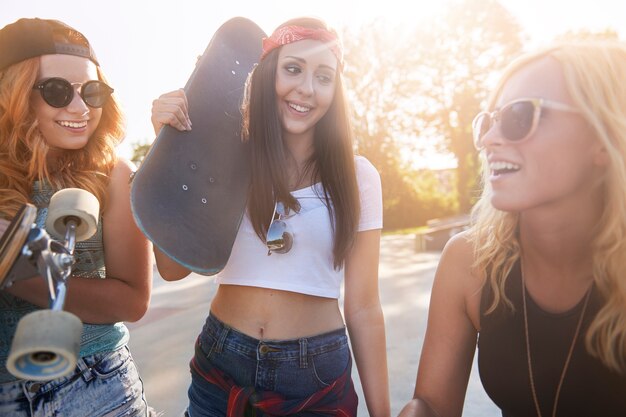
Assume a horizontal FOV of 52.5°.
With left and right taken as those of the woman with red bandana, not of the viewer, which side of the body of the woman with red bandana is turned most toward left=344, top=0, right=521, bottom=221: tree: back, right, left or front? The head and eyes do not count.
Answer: back

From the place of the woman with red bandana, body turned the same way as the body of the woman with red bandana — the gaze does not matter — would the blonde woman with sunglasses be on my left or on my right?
on my left

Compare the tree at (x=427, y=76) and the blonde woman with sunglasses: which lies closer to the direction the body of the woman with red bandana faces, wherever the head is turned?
the blonde woman with sunglasses

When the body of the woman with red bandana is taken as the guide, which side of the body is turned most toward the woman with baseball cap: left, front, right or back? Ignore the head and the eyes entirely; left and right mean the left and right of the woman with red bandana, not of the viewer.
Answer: right

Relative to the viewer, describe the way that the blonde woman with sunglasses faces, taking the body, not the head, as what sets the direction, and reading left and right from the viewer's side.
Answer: facing the viewer and to the left of the viewer

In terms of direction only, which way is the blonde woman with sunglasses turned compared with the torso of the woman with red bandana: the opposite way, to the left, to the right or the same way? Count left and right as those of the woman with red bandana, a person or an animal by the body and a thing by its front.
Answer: to the right

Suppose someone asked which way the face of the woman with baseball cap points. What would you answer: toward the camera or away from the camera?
toward the camera

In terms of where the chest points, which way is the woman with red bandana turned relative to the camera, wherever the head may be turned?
toward the camera

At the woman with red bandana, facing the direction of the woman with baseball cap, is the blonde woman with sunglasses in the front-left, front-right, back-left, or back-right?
back-left

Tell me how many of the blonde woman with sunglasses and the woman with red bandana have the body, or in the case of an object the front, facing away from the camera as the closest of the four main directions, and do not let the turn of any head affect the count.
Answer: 0
